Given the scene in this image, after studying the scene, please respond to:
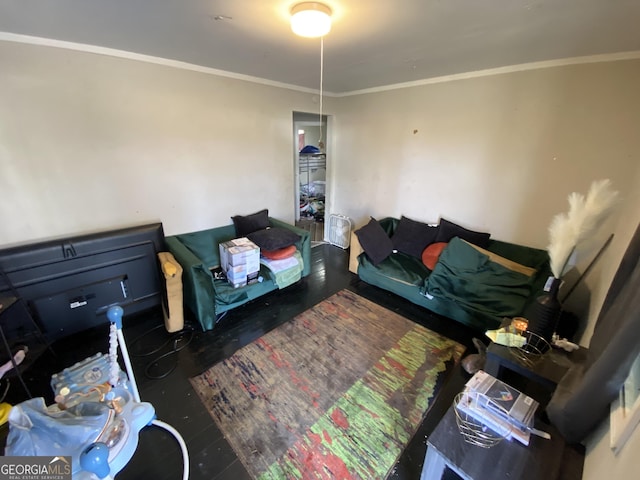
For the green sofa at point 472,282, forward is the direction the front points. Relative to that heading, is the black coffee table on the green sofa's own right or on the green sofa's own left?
on the green sofa's own left

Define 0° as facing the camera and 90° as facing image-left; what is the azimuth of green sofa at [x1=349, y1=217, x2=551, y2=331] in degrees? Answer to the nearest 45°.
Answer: approximately 45°

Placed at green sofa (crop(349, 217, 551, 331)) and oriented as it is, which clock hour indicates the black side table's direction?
The black side table is roughly at 10 o'clock from the green sofa.

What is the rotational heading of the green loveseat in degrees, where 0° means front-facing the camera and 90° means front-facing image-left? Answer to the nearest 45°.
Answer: approximately 315°

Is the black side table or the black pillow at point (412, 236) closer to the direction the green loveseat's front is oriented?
the black side table

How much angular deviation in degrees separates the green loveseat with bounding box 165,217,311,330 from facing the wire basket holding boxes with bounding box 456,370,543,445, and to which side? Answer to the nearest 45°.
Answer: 0° — it already faces it

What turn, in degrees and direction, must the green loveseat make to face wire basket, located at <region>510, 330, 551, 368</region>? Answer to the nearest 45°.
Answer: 0° — it already faces it

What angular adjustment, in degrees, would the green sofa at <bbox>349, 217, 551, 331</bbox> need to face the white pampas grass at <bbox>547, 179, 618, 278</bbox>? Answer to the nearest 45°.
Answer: approximately 45° to its left
